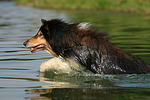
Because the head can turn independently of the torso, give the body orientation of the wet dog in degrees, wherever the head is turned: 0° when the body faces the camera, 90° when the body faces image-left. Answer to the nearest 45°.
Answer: approximately 90°
